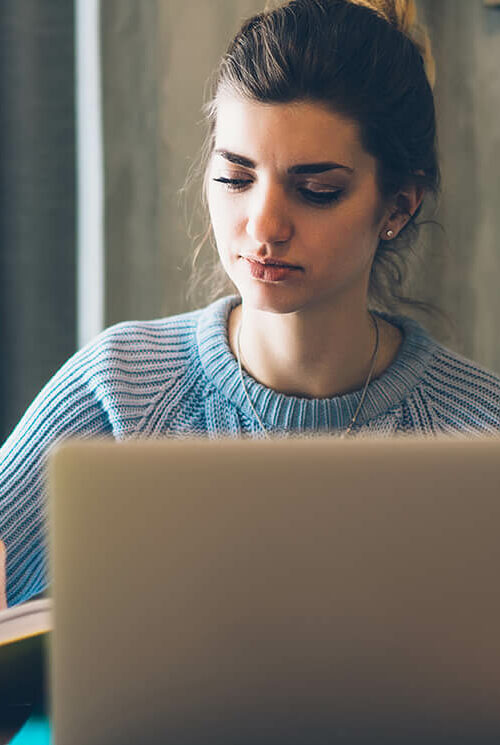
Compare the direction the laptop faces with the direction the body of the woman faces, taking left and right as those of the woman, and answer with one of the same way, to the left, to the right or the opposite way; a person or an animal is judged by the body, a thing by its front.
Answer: the opposite way

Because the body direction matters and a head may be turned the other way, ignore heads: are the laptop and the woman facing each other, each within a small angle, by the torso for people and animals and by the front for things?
yes

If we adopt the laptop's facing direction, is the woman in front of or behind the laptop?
in front

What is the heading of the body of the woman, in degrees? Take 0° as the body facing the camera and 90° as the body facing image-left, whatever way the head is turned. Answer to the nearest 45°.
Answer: approximately 0°

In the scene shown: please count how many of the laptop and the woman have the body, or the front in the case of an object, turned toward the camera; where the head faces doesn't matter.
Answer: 1

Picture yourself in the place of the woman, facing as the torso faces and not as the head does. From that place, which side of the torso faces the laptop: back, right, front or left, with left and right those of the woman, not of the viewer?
front

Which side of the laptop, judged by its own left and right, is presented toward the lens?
back

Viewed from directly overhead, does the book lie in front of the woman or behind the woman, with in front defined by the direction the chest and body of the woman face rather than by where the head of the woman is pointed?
in front
